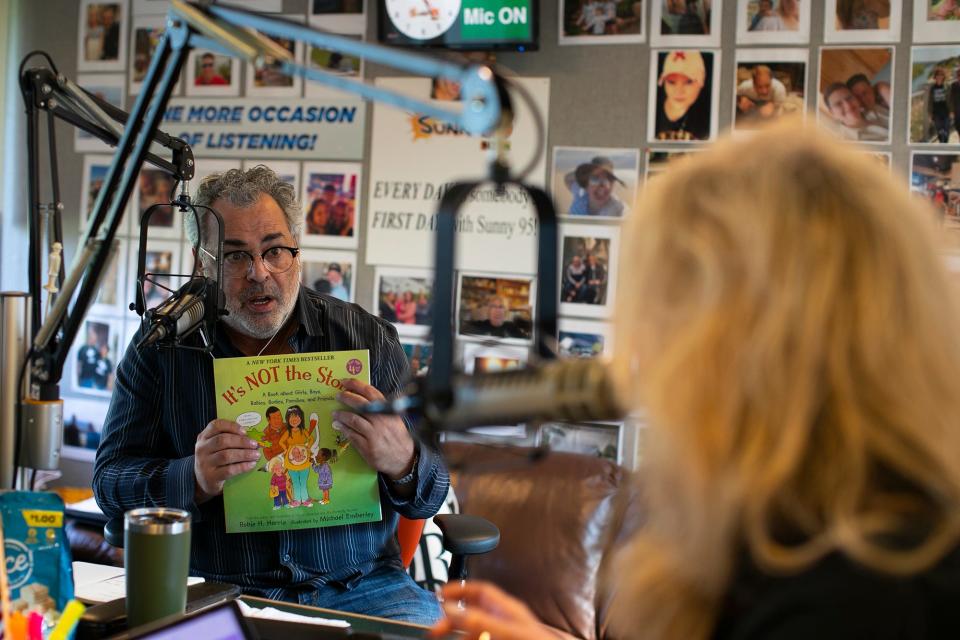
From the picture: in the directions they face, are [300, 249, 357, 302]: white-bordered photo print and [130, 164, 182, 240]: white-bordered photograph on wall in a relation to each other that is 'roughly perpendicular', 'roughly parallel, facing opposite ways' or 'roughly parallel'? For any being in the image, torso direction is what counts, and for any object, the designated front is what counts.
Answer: roughly parallel

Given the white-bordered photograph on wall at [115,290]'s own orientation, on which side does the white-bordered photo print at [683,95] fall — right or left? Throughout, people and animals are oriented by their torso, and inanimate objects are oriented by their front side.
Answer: on its left

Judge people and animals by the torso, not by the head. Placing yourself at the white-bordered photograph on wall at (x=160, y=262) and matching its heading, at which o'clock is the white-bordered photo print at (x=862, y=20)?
the white-bordered photo print at (x=862, y=20) is roughly at 10 o'clock from the white-bordered photograph on wall at (x=160, y=262).

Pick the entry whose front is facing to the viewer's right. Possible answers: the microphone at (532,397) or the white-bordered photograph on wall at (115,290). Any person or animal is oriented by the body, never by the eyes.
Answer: the microphone

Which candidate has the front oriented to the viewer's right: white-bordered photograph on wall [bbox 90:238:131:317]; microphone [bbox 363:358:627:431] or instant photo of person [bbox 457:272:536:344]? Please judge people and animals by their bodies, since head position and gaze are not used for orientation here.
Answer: the microphone

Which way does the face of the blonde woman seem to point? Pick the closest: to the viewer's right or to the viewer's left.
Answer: to the viewer's left

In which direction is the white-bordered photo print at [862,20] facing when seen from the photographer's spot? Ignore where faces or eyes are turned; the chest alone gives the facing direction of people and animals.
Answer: facing the viewer

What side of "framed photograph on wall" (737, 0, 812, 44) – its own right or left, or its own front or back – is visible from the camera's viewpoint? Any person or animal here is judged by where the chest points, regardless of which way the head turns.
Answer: front

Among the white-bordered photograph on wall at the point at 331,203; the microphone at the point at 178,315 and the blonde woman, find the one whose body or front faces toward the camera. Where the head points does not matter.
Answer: the white-bordered photograph on wall

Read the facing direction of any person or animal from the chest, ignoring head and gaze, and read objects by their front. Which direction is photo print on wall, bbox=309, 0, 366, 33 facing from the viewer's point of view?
toward the camera

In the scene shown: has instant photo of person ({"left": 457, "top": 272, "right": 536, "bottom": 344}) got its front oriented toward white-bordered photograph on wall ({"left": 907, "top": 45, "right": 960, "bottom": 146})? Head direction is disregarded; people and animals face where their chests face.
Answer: no

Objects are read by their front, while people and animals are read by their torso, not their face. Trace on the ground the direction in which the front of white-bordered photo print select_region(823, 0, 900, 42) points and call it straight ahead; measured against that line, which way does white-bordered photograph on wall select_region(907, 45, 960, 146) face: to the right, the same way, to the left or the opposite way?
the same way

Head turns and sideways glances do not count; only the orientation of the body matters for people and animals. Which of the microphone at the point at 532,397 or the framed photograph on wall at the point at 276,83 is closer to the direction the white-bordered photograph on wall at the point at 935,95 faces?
the microphone

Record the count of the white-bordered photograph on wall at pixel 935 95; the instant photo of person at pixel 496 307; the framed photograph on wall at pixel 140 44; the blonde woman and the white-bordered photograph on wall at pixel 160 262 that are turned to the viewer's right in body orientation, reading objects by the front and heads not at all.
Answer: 0

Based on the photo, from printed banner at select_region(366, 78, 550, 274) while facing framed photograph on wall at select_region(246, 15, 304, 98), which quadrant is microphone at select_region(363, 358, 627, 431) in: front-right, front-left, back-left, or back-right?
back-left

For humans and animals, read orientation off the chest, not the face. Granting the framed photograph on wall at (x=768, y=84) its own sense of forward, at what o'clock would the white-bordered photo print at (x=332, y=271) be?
the white-bordered photo print at (x=332, y=271) is roughly at 3 o'clock from the framed photograph on wall at (x=768, y=84).

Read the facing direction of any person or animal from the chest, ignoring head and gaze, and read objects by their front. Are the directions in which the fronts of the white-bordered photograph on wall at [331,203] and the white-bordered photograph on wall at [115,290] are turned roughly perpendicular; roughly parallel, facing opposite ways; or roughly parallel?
roughly parallel

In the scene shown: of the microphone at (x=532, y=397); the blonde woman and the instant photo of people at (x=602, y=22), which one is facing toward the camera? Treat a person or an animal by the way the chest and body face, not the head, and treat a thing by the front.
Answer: the instant photo of people

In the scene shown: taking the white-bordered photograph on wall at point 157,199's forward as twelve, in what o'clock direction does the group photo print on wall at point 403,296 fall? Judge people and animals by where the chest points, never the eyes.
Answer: the group photo print on wall at point 403,296 is roughly at 10 o'clock from the white-bordered photograph on wall at point 157,199.
